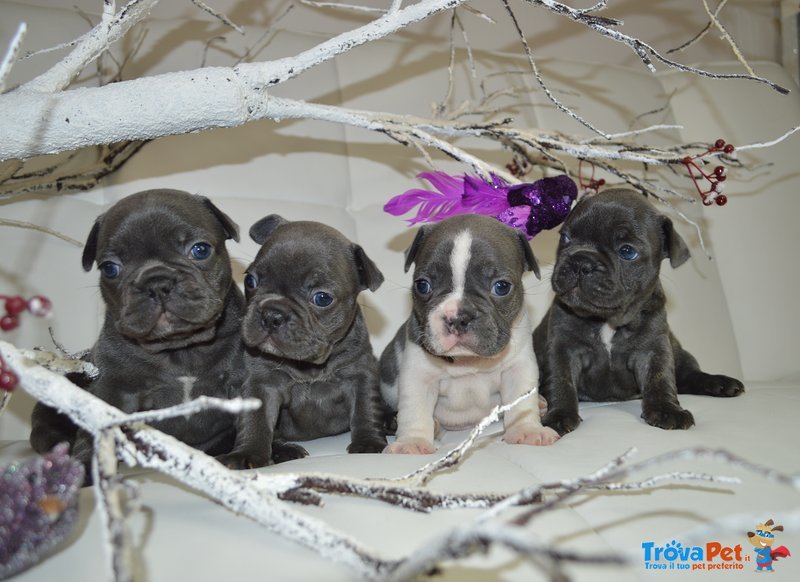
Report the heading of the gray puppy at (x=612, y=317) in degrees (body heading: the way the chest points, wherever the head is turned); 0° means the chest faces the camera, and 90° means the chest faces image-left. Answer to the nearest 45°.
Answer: approximately 0°

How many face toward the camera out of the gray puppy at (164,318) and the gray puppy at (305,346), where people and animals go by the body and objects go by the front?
2

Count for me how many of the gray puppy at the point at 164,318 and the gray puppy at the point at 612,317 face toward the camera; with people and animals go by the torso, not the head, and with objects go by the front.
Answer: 2

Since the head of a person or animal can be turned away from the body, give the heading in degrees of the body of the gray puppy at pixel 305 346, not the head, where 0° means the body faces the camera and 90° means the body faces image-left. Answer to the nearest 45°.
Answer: approximately 0°
